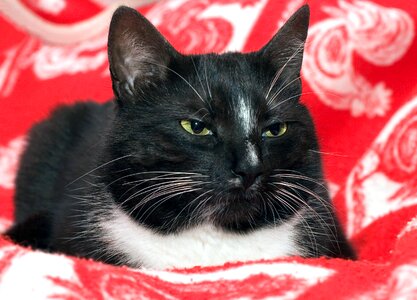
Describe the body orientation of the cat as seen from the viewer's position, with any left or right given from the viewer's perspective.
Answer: facing the viewer and to the right of the viewer
